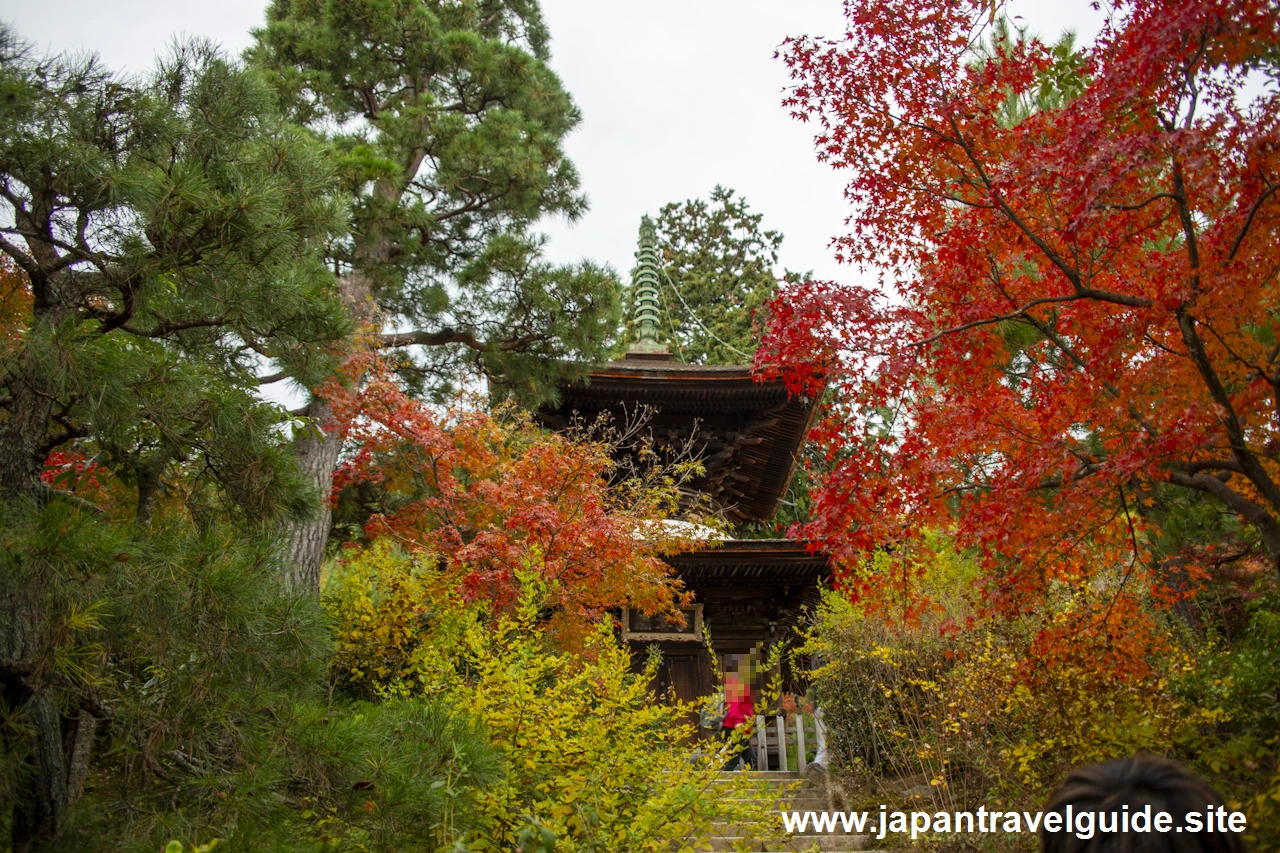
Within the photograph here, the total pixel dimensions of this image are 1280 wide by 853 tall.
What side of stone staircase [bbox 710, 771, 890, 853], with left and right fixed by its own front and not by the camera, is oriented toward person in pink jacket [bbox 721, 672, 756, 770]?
back

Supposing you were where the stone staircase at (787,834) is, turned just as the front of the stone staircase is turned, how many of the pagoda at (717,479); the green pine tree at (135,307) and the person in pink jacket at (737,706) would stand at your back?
2

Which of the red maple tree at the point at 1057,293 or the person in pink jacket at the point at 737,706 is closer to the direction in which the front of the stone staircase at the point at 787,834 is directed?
the red maple tree

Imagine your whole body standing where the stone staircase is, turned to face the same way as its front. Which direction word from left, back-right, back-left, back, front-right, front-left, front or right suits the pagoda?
back

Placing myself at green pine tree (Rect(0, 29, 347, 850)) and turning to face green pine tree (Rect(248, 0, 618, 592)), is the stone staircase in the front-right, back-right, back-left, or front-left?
front-right

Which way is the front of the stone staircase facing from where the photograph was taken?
facing the viewer
